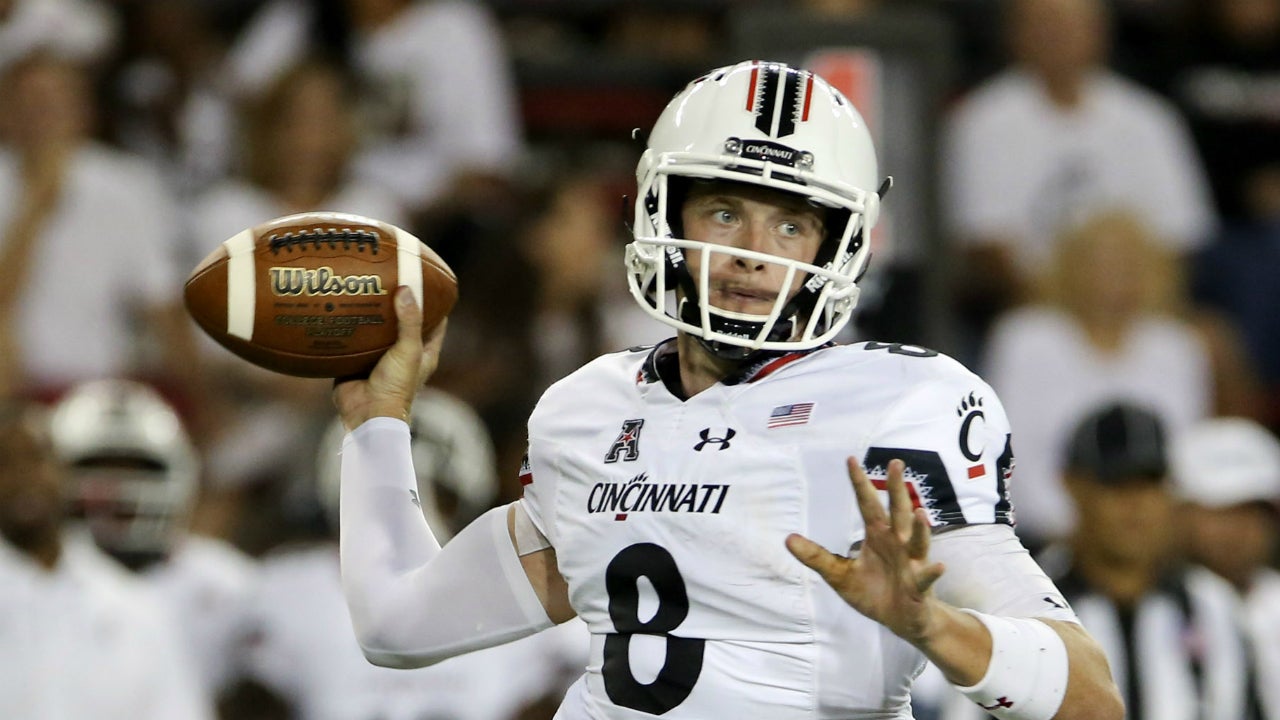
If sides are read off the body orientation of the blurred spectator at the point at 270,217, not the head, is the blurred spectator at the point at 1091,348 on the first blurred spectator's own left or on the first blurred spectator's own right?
on the first blurred spectator's own left

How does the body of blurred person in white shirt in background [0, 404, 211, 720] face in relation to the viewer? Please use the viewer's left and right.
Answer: facing the viewer

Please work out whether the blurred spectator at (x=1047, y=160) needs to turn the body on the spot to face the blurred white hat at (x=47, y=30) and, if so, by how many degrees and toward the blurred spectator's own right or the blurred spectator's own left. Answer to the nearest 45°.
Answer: approximately 90° to the blurred spectator's own right

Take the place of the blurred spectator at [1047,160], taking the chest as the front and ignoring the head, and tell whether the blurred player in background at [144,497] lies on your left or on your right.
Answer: on your right

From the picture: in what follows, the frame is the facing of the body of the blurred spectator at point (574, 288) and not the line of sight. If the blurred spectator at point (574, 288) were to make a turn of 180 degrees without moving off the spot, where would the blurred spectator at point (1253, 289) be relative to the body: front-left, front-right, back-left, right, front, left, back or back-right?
right

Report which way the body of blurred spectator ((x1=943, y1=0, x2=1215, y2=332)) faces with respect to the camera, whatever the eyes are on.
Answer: toward the camera

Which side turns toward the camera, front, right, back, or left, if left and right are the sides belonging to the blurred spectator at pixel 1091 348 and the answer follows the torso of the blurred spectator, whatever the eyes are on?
front

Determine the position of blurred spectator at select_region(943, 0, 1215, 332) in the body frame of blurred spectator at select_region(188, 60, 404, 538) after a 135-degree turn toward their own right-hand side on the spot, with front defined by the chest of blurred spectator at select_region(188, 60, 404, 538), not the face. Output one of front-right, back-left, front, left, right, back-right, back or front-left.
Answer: back-right

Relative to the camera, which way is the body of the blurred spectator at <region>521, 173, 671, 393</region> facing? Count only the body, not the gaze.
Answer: toward the camera

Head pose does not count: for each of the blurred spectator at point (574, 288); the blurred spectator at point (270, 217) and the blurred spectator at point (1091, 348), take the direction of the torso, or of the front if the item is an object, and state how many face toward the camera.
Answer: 3
